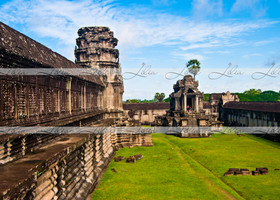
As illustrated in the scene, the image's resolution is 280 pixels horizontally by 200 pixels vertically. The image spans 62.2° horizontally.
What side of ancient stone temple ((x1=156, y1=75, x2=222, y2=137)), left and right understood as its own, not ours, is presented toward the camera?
front

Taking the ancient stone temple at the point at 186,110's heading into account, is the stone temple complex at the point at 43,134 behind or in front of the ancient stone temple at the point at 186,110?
in front
